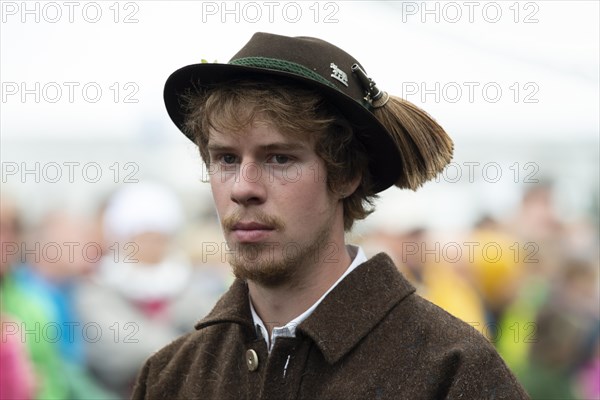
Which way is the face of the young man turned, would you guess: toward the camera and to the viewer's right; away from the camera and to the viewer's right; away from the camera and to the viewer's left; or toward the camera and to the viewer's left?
toward the camera and to the viewer's left

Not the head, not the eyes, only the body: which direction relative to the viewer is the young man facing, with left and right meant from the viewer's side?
facing the viewer and to the left of the viewer
